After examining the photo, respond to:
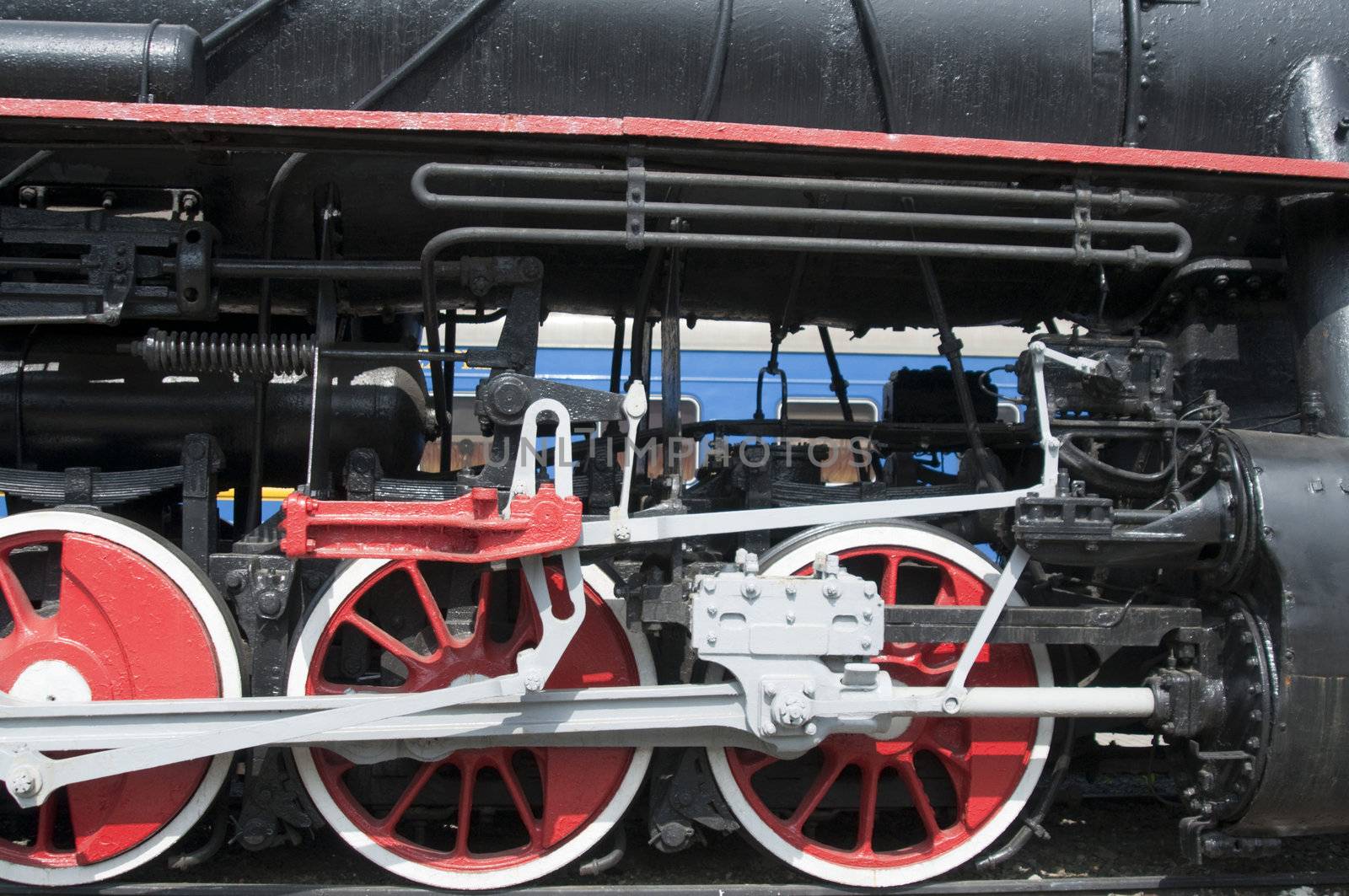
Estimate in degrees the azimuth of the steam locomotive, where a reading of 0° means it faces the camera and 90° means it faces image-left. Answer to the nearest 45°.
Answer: approximately 270°
